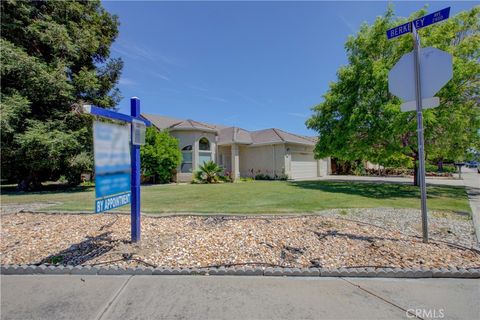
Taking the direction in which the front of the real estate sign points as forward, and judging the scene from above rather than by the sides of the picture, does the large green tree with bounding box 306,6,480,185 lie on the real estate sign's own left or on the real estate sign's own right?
on the real estate sign's own left

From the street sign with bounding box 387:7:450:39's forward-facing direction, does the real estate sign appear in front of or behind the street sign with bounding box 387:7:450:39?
in front

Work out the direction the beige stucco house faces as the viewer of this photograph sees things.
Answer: facing the viewer and to the right of the viewer

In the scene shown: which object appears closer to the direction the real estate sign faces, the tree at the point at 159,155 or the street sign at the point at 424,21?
the street sign

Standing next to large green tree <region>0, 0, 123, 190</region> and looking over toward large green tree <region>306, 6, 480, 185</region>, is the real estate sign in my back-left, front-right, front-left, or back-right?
front-right

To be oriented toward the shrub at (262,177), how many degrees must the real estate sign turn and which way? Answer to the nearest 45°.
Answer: approximately 90° to its left

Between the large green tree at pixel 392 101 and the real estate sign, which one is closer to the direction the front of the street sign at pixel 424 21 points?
the real estate sign

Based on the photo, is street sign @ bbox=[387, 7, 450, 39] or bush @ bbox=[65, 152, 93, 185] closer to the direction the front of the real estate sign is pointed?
the street sign

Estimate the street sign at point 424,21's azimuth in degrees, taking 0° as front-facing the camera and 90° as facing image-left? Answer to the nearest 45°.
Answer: approximately 45°

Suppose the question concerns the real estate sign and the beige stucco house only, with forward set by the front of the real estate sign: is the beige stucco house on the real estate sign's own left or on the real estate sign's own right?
on the real estate sign's own left
